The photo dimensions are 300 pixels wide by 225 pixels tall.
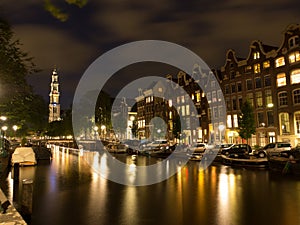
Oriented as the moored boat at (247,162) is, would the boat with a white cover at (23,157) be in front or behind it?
in front
